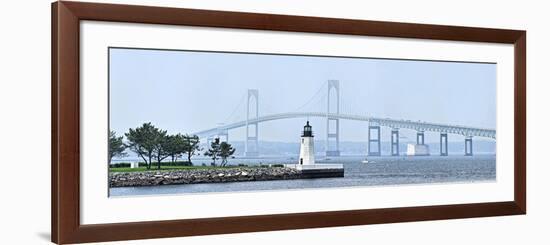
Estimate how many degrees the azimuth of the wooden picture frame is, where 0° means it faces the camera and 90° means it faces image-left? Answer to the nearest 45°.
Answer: approximately 315°
